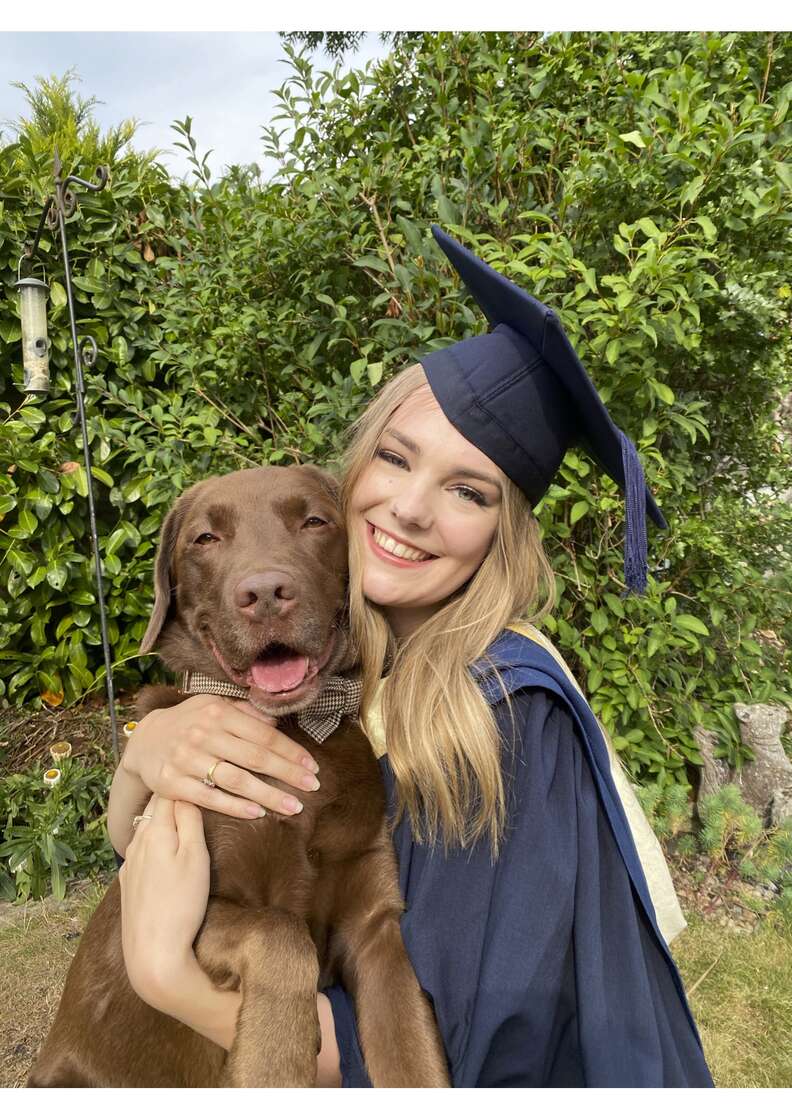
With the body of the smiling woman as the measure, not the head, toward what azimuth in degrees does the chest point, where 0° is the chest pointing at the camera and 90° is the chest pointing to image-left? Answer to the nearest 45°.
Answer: approximately 45°

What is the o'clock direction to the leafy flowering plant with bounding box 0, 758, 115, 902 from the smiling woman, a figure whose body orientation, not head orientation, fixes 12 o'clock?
The leafy flowering plant is roughly at 3 o'clock from the smiling woman.

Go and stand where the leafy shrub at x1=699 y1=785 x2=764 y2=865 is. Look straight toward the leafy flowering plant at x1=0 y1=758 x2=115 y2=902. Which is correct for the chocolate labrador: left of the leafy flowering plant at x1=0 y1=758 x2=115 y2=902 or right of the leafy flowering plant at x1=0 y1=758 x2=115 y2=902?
left

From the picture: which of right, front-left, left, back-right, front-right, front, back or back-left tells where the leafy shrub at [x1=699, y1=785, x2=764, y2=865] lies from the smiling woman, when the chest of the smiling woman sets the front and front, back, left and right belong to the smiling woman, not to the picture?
back

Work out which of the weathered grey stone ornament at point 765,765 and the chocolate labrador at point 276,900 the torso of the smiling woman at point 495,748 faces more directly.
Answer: the chocolate labrador

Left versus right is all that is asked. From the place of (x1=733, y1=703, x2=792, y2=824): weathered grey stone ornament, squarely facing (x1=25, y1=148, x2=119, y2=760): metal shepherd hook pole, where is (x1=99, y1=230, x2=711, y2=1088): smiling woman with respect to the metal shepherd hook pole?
left

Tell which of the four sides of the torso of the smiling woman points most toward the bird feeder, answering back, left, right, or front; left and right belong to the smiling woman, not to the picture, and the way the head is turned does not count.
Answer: right

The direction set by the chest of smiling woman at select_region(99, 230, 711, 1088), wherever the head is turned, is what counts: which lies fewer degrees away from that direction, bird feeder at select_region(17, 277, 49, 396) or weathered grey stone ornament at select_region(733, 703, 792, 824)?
the bird feeder

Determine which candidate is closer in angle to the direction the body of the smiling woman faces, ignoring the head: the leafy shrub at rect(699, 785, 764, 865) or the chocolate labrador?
the chocolate labrador

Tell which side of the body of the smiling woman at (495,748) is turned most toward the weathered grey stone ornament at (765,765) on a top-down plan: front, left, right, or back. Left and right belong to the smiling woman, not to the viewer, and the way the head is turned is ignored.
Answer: back
